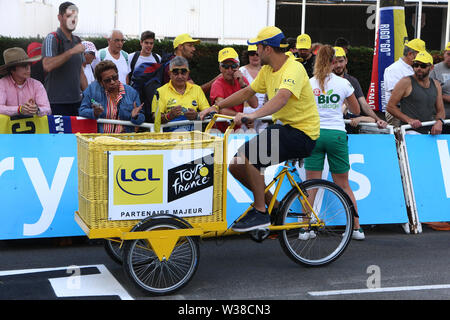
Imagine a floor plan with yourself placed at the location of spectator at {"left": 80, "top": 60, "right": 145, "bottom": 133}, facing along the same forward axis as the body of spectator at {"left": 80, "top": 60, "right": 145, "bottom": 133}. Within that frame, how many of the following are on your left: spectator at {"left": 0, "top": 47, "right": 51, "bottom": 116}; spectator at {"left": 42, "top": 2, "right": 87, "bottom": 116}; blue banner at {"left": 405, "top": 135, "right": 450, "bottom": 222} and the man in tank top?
2

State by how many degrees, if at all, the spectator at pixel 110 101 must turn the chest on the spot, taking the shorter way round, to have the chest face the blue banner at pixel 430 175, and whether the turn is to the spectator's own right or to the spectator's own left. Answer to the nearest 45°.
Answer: approximately 90° to the spectator's own left

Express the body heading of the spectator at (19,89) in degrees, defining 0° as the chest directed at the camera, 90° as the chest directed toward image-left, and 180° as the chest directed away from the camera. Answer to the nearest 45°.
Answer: approximately 315°

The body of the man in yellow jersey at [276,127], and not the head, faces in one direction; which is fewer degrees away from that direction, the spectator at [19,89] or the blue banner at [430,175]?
the spectator

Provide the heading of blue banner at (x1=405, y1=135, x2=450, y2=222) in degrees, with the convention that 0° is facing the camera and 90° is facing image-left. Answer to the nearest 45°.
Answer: approximately 0°

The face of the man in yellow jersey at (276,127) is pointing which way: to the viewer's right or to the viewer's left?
to the viewer's left

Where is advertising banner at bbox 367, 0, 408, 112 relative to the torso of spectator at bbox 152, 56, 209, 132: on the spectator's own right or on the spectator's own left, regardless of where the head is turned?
on the spectator's own left

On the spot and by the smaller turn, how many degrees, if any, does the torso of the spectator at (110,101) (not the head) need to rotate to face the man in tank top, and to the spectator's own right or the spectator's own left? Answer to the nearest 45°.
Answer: approximately 90° to the spectator's own left
